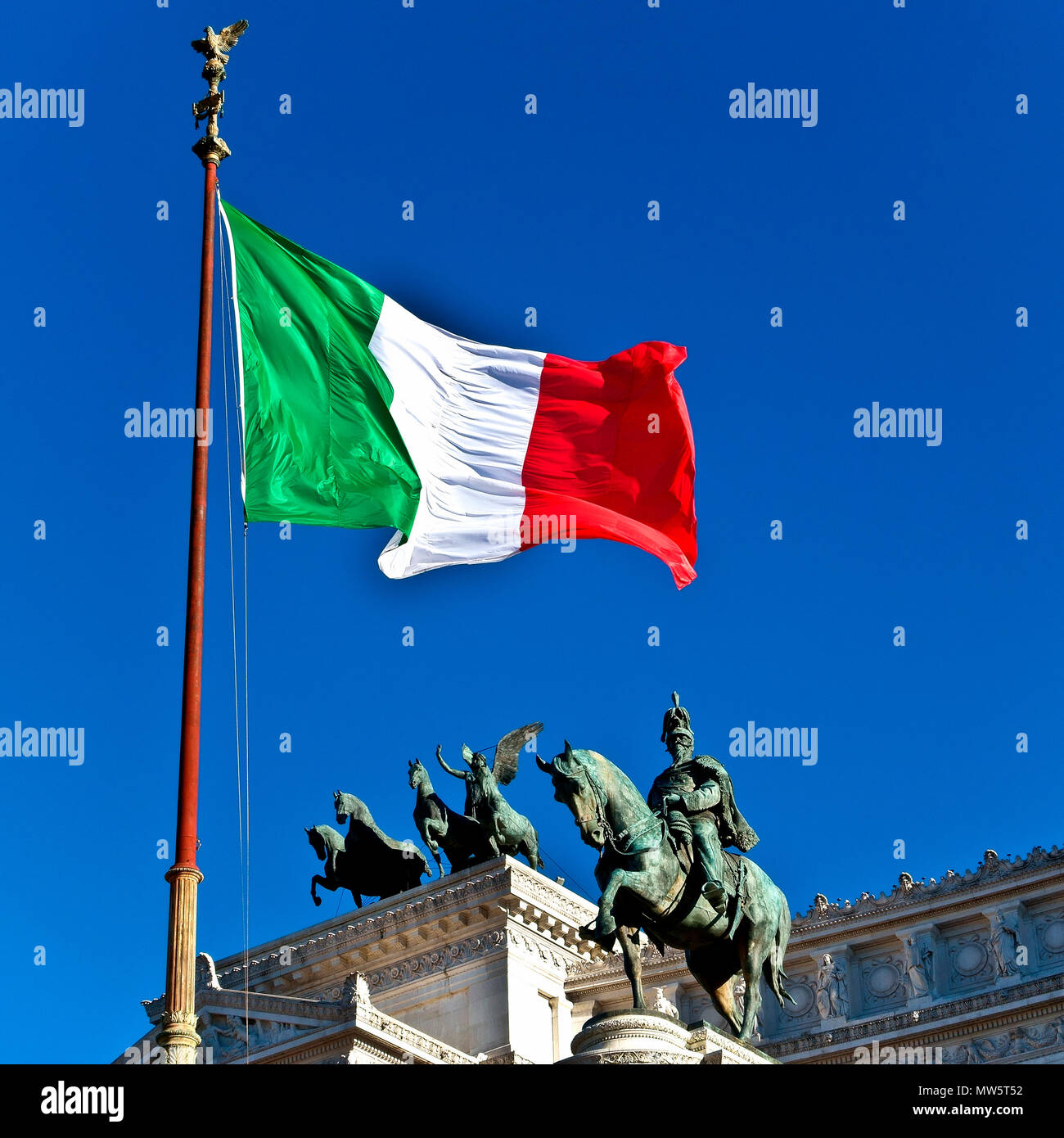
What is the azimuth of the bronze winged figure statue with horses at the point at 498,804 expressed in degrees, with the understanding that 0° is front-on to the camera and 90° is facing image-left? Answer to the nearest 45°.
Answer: approximately 45°

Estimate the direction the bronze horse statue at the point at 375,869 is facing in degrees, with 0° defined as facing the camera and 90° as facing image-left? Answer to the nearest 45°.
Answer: approximately 45°

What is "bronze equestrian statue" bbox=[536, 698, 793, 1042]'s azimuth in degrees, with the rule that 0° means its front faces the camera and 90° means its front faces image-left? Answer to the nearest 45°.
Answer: approximately 45°
